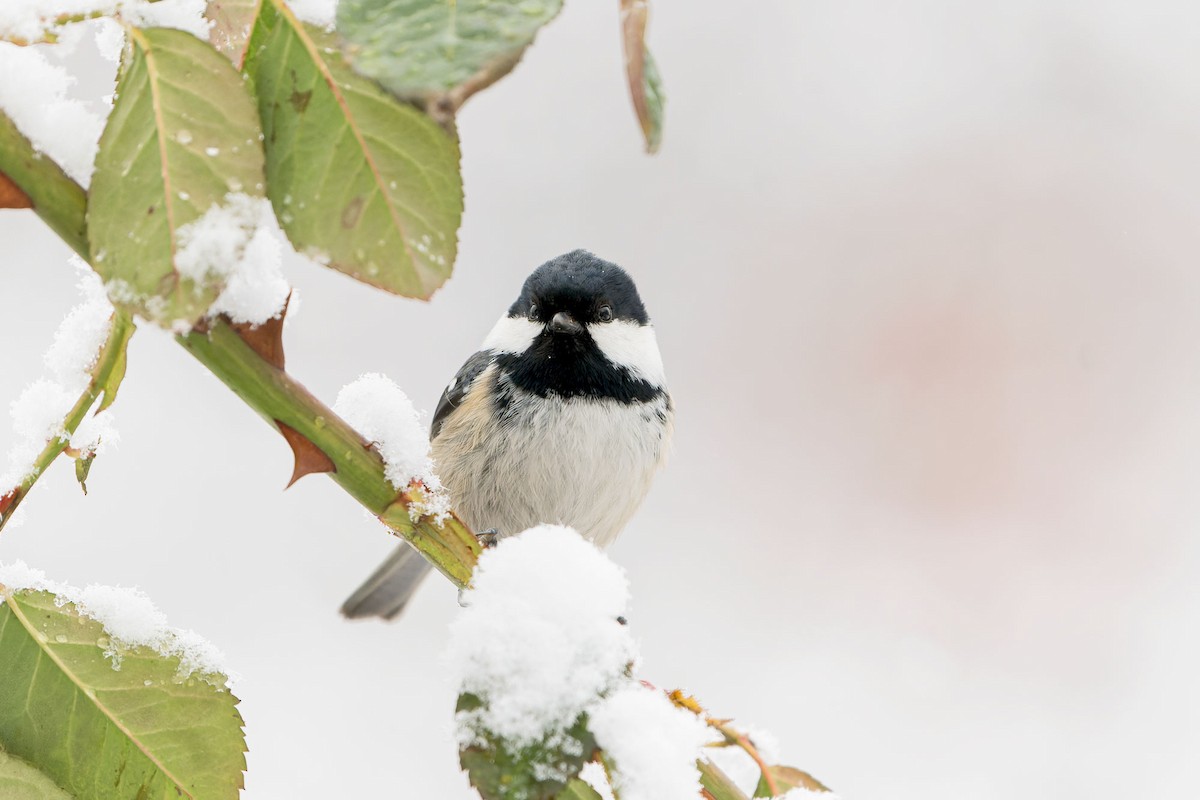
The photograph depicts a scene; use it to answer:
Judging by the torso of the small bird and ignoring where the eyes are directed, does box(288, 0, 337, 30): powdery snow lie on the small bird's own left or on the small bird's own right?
on the small bird's own right

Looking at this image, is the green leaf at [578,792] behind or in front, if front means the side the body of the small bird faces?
in front

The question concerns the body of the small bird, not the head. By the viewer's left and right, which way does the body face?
facing the viewer and to the right of the viewer

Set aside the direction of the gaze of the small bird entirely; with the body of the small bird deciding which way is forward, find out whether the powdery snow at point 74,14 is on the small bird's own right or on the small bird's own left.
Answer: on the small bird's own right

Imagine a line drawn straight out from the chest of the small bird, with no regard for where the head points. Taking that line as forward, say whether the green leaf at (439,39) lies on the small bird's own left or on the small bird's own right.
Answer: on the small bird's own right

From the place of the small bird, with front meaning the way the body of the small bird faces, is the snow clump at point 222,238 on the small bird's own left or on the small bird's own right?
on the small bird's own right
